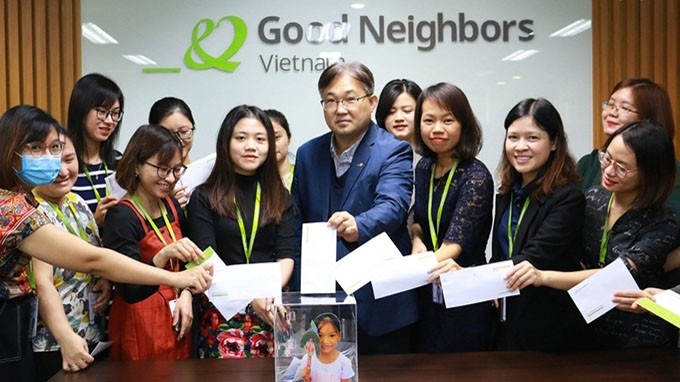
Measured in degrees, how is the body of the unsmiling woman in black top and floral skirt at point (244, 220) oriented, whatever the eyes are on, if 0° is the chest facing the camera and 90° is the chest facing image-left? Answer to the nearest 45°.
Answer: approximately 0°

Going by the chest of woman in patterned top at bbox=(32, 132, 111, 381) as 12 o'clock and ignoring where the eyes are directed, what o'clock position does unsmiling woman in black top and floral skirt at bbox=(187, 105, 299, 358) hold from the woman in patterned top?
The unsmiling woman in black top and floral skirt is roughly at 11 o'clock from the woman in patterned top.

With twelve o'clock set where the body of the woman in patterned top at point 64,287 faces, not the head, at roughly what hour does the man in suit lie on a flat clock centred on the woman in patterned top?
The man in suit is roughly at 11 o'clock from the woman in patterned top.

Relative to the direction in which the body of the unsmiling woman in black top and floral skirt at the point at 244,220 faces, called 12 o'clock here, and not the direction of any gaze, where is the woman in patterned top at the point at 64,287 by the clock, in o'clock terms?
The woman in patterned top is roughly at 3 o'clock from the unsmiling woman in black top and floral skirt.

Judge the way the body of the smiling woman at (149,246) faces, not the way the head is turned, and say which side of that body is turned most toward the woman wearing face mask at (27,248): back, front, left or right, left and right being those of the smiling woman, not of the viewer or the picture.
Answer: right
